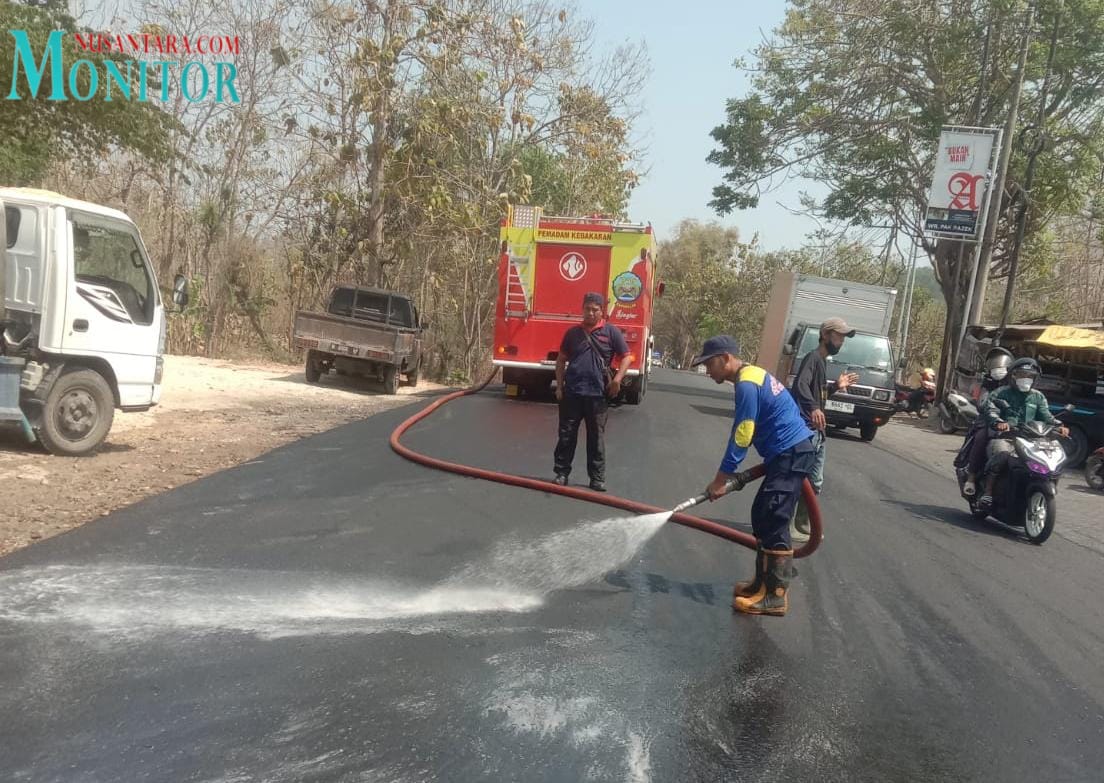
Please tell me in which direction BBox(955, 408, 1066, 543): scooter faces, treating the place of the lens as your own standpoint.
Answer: facing the viewer and to the right of the viewer

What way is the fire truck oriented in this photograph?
away from the camera

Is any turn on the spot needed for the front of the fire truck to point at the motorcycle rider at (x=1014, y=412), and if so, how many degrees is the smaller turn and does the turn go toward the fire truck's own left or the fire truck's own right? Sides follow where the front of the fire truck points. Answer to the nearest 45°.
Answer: approximately 135° to the fire truck's own right

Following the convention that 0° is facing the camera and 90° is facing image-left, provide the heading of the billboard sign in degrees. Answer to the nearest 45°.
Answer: approximately 0°

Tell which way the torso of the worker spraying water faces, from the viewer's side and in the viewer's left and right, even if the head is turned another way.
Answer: facing to the left of the viewer

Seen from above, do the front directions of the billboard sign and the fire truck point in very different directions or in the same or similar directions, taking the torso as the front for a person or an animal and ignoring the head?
very different directions

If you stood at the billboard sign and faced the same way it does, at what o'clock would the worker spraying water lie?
The worker spraying water is roughly at 12 o'clock from the billboard sign.

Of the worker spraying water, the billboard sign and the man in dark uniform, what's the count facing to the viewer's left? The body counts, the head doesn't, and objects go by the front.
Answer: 1

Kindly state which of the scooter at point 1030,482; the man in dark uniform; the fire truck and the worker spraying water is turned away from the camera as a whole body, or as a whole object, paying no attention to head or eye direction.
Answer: the fire truck

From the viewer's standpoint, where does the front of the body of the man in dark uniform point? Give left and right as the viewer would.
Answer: facing the viewer
